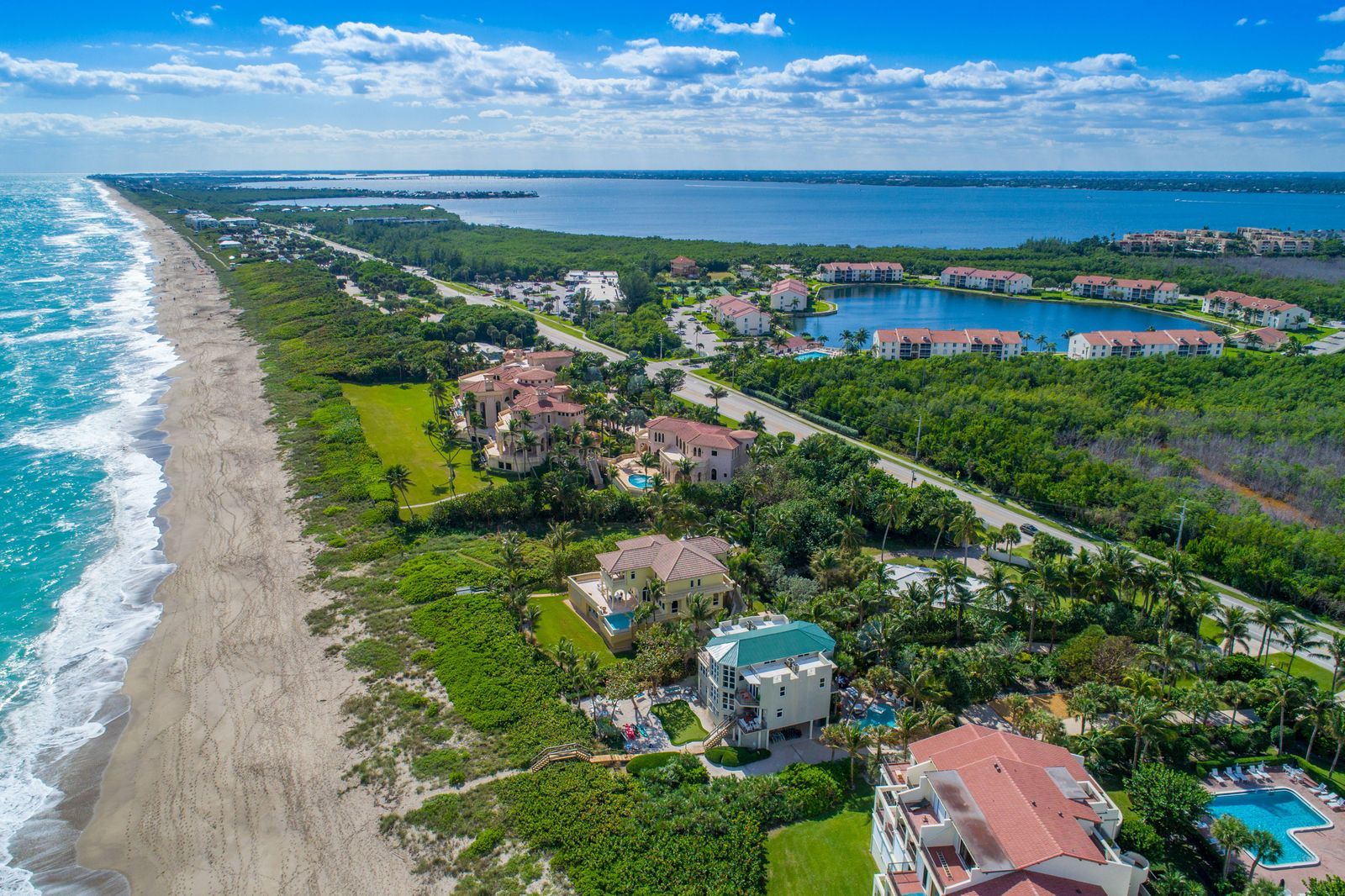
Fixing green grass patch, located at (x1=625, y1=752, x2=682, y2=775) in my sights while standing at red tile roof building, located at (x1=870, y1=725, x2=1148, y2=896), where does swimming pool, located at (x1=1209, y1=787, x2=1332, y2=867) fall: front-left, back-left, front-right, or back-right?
back-right

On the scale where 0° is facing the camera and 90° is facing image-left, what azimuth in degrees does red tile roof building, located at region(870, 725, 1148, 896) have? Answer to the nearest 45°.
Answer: approximately 90°

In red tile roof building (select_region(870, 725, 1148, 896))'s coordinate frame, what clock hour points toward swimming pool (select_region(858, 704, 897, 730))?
The swimming pool is roughly at 2 o'clock from the red tile roof building.

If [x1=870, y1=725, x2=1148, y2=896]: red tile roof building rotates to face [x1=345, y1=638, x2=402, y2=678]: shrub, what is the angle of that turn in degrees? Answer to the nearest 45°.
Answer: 0° — it already faces it

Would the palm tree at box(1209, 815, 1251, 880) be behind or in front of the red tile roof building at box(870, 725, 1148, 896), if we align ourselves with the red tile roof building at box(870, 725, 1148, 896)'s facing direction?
behind

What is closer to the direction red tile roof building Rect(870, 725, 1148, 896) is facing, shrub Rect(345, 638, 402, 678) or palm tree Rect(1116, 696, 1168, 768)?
the shrub

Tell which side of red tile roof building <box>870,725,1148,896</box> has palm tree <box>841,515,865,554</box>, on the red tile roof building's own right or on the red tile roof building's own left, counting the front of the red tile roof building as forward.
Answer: on the red tile roof building's own right
